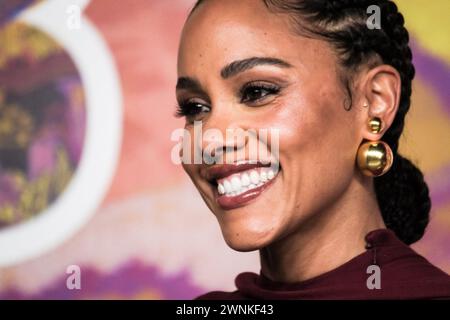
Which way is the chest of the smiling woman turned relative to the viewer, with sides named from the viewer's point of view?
facing the viewer and to the left of the viewer

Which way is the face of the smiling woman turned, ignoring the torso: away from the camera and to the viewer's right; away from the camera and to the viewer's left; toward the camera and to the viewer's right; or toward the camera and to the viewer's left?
toward the camera and to the viewer's left
